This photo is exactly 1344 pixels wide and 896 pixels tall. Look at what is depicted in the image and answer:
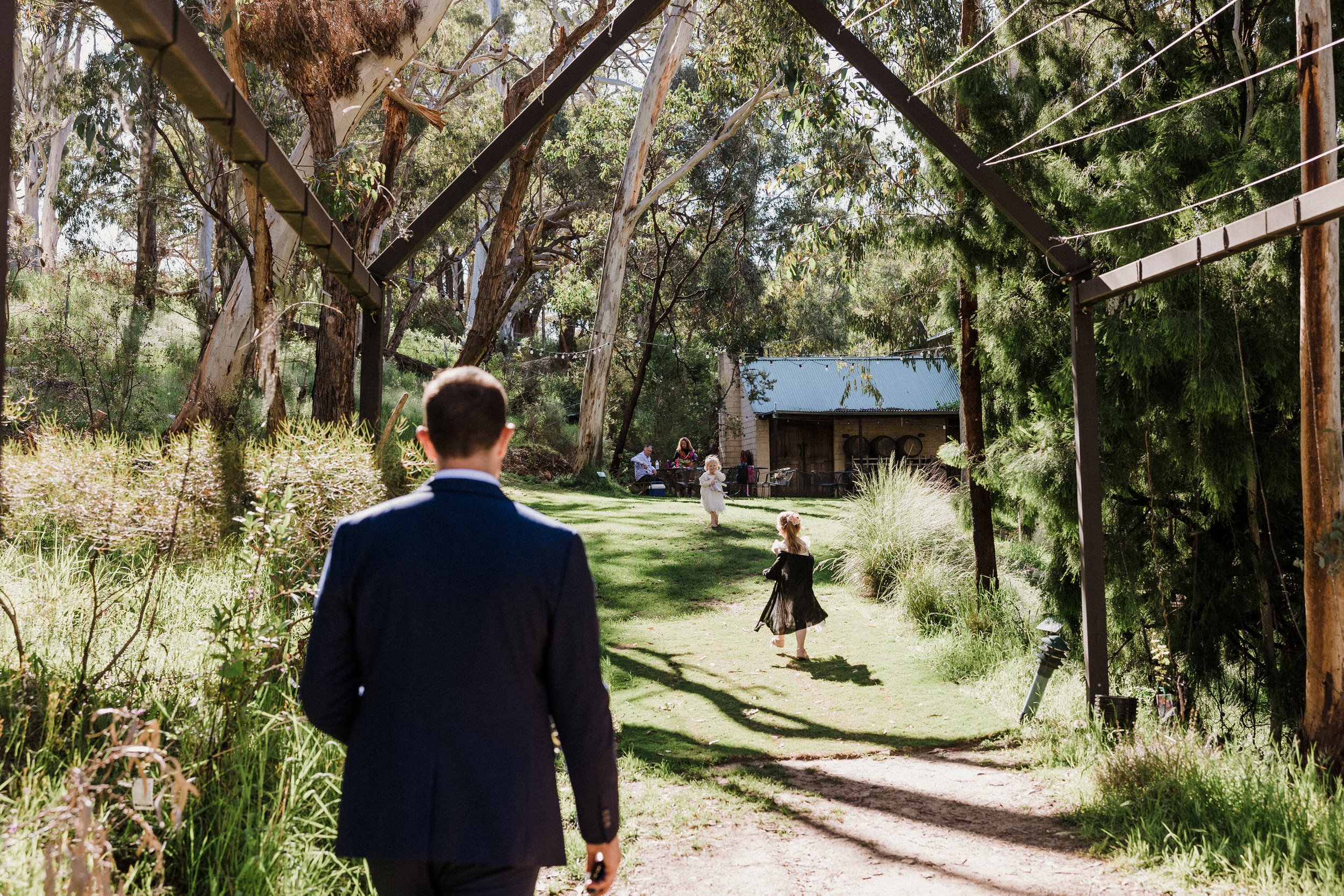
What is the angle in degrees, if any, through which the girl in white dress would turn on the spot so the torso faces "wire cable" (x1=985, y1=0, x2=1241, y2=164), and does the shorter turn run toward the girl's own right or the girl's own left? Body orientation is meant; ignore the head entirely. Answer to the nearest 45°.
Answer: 0° — they already face it

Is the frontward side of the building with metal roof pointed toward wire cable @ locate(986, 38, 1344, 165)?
yes

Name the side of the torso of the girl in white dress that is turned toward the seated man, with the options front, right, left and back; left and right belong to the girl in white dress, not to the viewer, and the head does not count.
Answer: back

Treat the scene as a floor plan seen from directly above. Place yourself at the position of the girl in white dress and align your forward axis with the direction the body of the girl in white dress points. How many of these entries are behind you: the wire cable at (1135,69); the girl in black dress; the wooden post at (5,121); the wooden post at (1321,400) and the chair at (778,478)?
1

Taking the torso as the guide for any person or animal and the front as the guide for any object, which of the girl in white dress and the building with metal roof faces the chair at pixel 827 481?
the building with metal roof

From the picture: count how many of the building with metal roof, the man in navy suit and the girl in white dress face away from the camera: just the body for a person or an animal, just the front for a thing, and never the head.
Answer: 1

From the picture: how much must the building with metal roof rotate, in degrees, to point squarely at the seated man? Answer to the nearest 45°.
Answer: approximately 45° to its right

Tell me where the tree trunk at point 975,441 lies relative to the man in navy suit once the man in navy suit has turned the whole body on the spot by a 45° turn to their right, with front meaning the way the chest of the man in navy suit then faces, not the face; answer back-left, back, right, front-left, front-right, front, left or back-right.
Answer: front

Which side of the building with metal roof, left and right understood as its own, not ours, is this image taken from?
front

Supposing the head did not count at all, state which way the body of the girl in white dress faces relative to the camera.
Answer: toward the camera

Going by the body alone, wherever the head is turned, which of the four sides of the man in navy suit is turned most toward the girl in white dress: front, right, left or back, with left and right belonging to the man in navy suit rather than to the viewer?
front

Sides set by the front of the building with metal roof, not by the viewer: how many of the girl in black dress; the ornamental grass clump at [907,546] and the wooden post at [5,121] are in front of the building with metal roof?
3

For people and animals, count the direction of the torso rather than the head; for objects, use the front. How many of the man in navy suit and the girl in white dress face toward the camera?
1

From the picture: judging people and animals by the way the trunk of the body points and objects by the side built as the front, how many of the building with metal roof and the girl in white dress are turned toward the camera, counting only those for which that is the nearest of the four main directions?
2

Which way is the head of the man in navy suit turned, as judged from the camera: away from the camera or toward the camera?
away from the camera

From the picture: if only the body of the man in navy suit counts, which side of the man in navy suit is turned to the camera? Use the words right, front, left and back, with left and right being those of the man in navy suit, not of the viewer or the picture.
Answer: back
